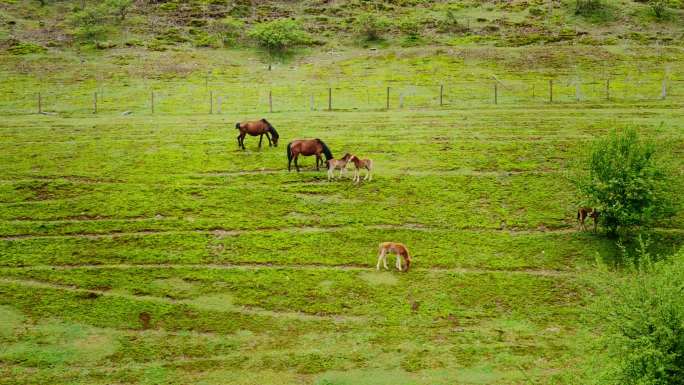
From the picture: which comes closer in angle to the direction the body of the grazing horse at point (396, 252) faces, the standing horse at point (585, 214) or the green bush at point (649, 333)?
the standing horse

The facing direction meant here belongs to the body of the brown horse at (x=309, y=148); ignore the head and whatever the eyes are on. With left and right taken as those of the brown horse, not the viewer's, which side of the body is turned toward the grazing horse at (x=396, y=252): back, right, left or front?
right

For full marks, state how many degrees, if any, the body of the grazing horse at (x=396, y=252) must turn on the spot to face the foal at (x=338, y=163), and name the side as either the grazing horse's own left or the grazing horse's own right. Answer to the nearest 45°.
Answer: approximately 90° to the grazing horse's own left

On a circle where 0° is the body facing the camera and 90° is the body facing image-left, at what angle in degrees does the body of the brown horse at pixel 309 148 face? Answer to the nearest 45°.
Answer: approximately 270°

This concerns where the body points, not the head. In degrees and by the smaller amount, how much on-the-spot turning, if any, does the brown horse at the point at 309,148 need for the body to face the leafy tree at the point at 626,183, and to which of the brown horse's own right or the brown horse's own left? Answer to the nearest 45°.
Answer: approximately 45° to the brown horse's own right

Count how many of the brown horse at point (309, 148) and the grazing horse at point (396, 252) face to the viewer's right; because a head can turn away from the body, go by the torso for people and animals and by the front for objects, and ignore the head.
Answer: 2

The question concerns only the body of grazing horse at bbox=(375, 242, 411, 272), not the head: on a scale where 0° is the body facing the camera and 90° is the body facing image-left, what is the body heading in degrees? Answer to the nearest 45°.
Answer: approximately 270°

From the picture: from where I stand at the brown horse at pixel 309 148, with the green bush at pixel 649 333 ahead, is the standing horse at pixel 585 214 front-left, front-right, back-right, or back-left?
front-left

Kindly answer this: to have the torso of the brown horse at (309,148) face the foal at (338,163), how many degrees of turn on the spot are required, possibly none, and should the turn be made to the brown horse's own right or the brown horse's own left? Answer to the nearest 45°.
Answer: approximately 45° to the brown horse's own right

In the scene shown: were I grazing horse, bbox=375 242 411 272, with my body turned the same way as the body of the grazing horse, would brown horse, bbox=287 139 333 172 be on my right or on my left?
on my left

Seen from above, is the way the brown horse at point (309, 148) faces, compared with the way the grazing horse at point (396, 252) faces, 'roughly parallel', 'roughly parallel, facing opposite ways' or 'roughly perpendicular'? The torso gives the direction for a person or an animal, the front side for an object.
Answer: roughly parallel

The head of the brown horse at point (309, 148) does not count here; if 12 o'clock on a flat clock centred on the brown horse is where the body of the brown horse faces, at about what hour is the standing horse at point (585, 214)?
The standing horse is roughly at 1 o'clock from the brown horse.
